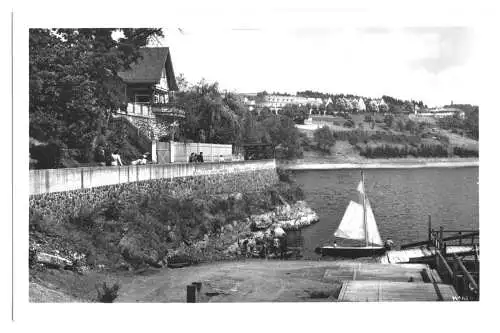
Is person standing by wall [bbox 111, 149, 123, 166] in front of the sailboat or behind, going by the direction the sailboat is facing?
behind

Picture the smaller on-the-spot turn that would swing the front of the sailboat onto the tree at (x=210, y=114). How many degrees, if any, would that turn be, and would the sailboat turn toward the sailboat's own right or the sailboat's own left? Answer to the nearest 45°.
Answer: approximately 135° to the sailboat's own left

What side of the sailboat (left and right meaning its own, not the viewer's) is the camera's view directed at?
right

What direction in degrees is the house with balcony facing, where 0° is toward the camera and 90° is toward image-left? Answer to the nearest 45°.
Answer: approximately 315°
